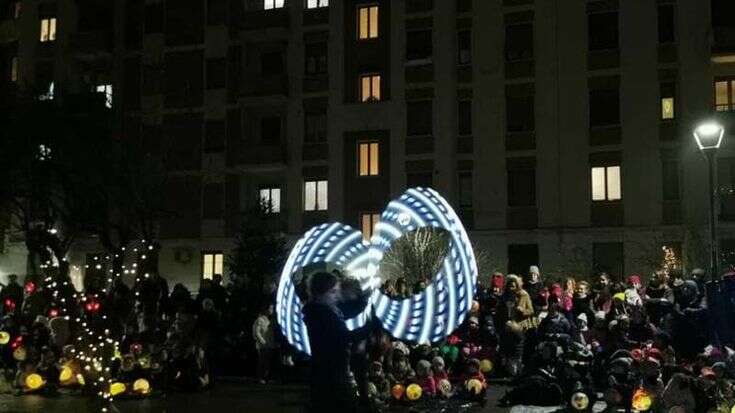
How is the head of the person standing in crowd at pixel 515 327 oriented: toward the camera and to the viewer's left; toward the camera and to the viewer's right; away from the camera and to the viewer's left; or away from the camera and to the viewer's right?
toward the camera and to the viewer's left

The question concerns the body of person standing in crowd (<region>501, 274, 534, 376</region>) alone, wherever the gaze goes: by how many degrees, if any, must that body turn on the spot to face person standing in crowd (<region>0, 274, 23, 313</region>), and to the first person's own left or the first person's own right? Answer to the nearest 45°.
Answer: approximately 45° to the first person's own right

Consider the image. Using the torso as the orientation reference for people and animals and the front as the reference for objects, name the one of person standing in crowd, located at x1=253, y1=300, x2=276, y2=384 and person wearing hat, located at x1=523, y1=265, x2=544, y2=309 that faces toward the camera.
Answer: the person wearing hat

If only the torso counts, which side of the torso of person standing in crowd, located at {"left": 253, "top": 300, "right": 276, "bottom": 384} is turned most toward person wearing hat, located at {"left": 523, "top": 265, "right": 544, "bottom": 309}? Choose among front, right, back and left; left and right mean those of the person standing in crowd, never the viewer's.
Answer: front

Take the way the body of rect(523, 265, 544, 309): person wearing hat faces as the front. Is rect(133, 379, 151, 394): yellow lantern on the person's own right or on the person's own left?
on the person's own right

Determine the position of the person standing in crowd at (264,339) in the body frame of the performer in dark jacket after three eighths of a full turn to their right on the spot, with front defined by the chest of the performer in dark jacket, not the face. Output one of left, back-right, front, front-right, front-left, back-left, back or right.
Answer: back-right

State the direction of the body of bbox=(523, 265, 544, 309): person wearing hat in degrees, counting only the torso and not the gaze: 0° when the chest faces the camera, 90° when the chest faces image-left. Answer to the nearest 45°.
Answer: approximately 0°

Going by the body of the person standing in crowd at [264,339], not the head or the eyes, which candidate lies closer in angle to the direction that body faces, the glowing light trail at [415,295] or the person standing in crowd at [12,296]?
the glowing light trail

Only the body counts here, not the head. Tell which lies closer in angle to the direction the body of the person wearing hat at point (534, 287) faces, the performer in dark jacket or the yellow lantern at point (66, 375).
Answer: the performer in dark jacket

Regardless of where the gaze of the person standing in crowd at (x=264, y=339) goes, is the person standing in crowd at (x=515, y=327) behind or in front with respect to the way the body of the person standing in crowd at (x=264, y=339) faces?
in front

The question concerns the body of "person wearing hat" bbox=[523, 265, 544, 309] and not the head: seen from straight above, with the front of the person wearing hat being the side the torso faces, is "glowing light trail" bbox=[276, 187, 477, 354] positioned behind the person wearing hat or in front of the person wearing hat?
in front

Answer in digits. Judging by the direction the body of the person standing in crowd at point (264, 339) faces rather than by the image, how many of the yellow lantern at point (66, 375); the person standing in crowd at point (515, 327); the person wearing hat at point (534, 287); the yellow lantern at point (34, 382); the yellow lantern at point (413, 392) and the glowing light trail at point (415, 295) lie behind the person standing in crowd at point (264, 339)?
2

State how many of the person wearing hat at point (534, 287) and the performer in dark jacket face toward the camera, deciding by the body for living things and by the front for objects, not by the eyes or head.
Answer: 1
